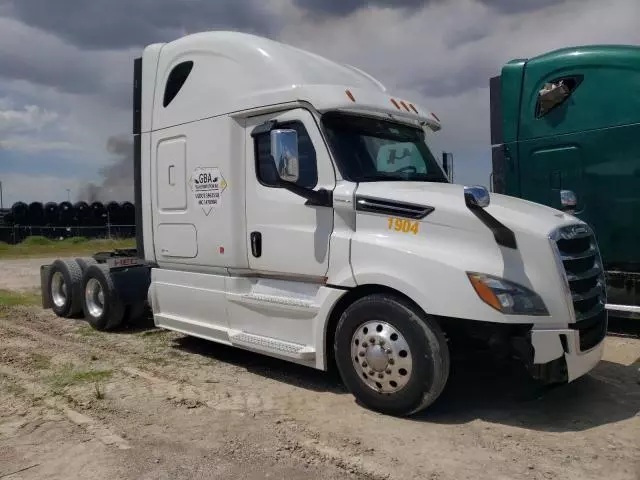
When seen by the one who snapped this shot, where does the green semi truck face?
facing to the right of the viewer

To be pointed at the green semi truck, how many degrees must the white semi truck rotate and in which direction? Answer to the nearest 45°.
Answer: approximately 90° to its left

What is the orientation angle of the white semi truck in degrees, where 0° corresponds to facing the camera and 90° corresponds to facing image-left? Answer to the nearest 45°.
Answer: approximately 315°

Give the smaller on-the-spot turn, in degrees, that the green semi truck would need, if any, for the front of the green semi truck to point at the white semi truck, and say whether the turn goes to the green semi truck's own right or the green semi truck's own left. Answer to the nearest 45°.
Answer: approximately 135° to the green semi truck's own right

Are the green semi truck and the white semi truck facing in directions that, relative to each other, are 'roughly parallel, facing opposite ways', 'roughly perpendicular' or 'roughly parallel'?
roughly parallel

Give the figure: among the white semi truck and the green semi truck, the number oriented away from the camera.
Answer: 0
